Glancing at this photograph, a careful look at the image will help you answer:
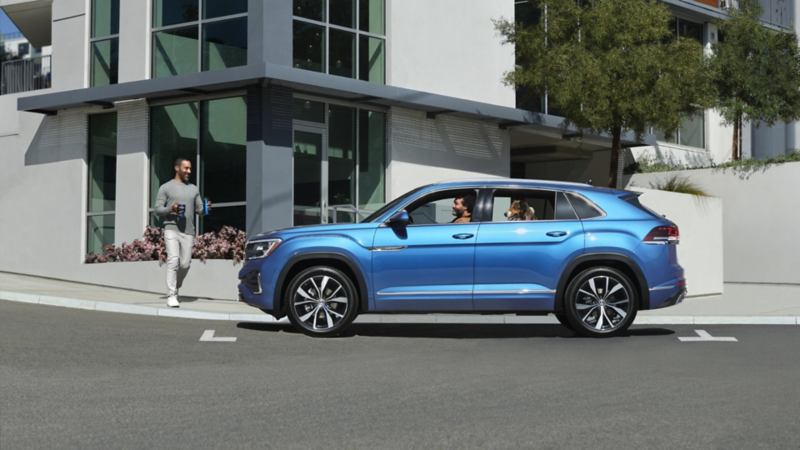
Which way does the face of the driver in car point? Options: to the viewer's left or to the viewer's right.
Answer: to the viewer's left

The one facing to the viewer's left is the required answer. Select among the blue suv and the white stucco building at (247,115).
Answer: the blue suv

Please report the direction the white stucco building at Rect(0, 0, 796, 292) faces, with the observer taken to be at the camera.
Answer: facing the viewer and to the right of the viewer

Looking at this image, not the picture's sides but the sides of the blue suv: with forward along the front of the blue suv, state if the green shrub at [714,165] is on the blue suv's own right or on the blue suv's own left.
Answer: on the blue suv's own right

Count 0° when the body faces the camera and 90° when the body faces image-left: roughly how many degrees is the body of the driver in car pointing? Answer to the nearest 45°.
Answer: approximately 90°

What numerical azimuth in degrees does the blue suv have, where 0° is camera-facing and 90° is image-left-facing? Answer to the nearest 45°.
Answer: approximately 90°

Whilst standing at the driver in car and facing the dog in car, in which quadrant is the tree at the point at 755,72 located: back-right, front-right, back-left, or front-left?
front-left
